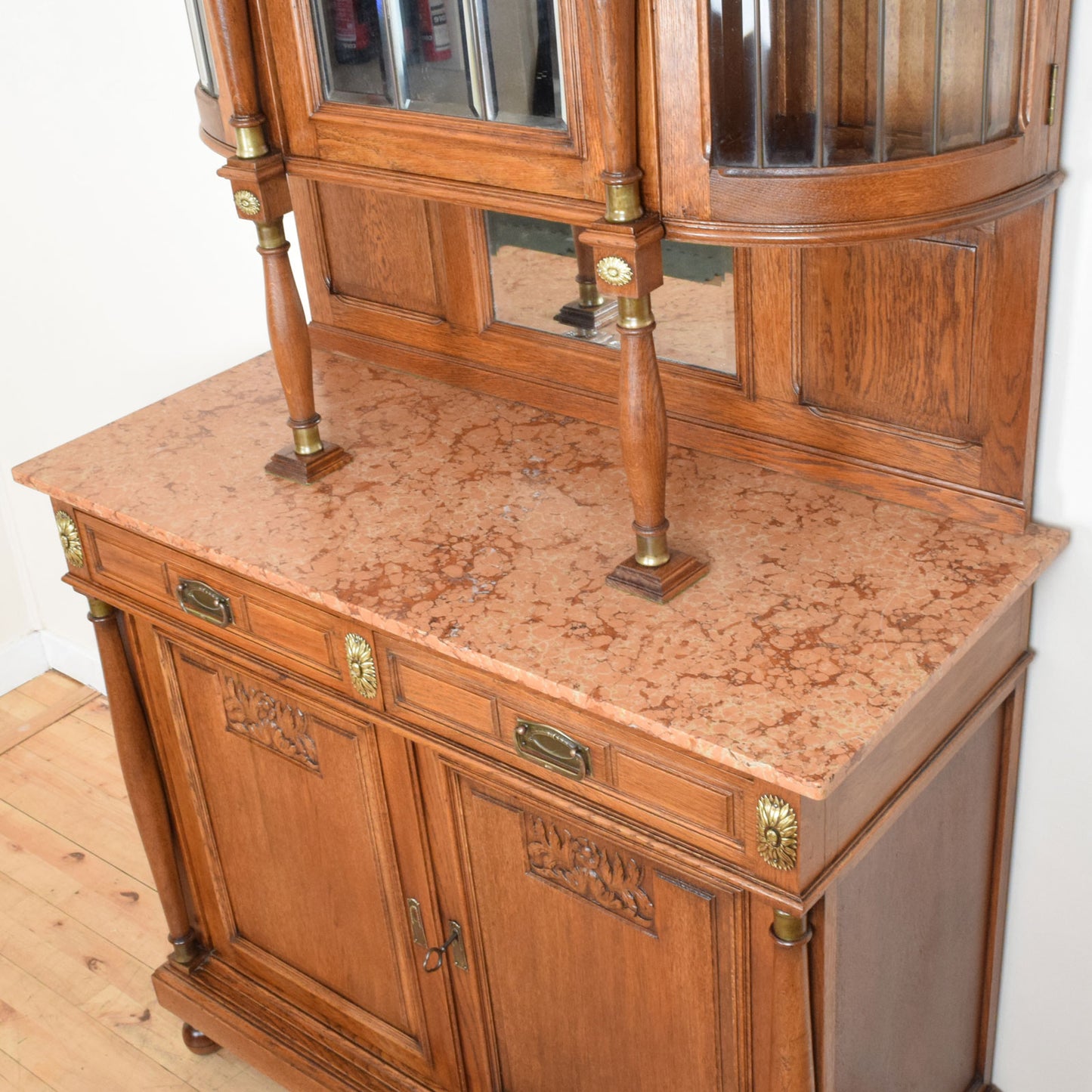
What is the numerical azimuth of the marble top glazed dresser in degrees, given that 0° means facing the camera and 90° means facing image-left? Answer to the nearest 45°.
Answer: approximately 45°
